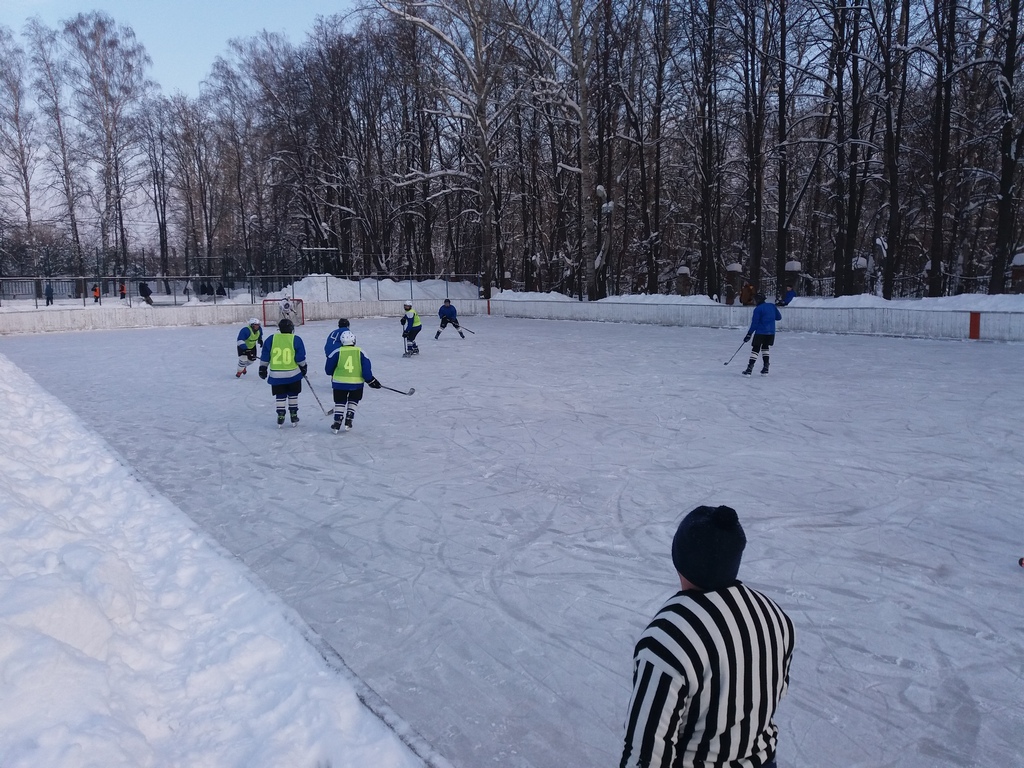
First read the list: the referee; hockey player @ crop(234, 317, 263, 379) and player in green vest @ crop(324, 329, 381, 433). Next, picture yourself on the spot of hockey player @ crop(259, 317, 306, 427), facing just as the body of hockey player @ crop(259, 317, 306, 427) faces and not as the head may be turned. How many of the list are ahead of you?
1

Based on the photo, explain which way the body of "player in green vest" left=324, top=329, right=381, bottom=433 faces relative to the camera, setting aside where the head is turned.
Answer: away from the camera

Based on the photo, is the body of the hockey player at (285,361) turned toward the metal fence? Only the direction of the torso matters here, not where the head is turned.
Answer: yes

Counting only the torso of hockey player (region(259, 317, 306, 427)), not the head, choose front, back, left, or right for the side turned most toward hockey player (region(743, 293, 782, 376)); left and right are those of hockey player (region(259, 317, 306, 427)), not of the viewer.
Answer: right

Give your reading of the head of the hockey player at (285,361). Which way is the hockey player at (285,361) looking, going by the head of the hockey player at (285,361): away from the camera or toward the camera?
away from the camera

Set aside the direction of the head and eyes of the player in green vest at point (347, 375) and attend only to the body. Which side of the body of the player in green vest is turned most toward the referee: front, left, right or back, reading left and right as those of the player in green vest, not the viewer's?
back

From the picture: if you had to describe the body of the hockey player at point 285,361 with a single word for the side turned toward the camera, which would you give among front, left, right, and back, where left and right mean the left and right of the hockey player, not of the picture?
back

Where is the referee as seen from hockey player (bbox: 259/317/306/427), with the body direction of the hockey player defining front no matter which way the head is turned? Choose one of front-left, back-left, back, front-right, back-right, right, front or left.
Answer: back

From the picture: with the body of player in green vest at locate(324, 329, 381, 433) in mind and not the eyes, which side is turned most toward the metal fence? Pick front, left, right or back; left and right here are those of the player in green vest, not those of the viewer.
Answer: front

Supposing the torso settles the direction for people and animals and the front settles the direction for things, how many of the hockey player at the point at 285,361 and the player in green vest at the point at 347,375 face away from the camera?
2
